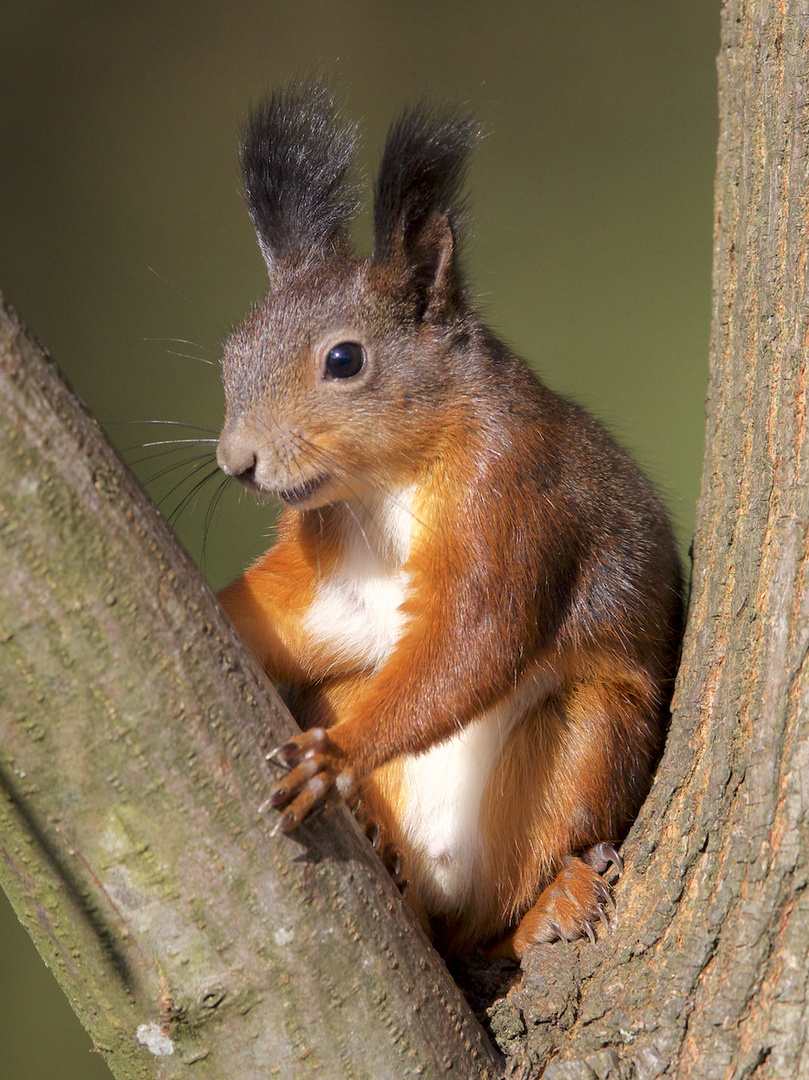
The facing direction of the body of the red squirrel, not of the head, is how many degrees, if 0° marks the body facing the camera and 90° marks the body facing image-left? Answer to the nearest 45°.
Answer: approximately 45°
